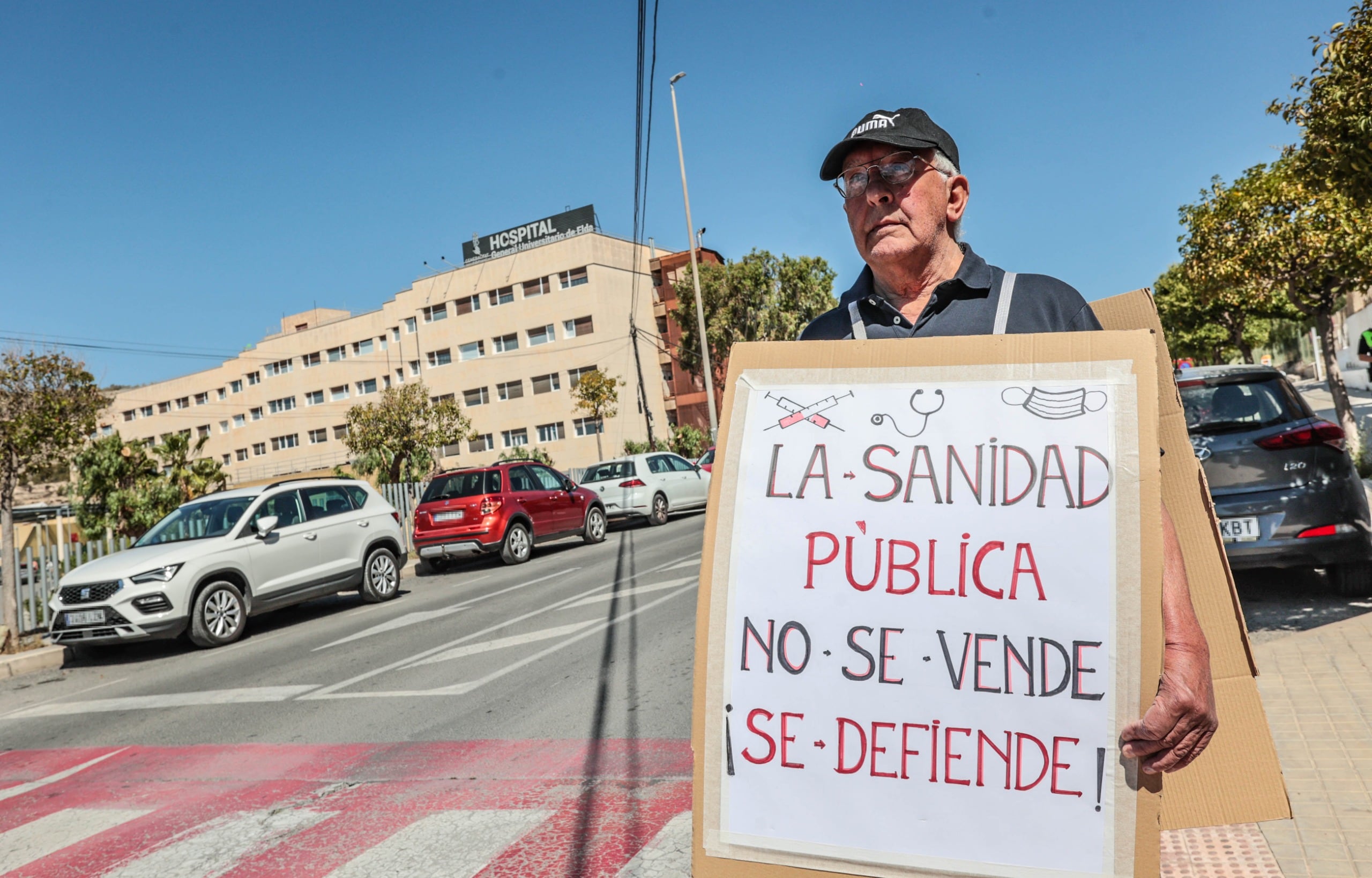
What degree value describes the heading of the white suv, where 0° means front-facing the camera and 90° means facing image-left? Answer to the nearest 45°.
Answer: approximately 45°

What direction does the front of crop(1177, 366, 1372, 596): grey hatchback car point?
away from the camera

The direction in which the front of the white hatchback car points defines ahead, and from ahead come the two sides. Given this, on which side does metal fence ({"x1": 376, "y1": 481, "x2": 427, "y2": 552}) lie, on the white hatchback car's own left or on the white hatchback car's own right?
on the white hatchback car's own left

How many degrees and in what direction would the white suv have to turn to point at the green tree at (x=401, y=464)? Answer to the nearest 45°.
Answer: approximately 135° to its right

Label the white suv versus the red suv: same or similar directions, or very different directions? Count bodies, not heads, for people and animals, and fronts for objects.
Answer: very different directions

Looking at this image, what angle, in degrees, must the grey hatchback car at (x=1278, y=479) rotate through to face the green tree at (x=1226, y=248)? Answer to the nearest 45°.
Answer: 0° — it already faces it

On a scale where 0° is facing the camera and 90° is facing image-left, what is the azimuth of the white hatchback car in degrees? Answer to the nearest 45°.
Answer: approximately 225°

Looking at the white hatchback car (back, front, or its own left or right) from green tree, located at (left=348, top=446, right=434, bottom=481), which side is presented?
left

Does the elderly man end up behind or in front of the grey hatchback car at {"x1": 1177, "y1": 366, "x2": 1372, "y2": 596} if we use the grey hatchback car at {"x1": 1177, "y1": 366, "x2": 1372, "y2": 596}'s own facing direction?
behind

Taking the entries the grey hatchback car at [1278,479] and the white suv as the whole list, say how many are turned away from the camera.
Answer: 1

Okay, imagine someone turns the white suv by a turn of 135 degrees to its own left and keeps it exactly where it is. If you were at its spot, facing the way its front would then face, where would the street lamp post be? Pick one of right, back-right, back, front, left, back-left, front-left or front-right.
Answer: front-left
